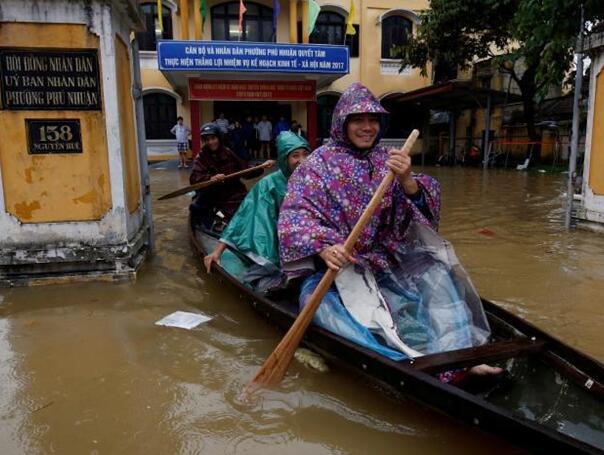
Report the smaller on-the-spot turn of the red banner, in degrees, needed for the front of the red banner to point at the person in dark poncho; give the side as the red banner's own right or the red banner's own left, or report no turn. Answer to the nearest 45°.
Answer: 0° — it already faces them

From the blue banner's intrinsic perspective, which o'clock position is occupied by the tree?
The tree is roughly at 9 o'clock from the blue banner.

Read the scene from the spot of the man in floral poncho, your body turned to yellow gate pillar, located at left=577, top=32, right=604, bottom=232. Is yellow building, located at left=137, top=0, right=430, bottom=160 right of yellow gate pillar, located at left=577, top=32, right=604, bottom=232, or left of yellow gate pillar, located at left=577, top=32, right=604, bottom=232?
left

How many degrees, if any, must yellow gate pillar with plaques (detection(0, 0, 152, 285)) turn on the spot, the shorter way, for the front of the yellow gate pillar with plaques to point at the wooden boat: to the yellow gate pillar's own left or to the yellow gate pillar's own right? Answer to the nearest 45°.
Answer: approximately 45° to the yellow gate pillar's own left

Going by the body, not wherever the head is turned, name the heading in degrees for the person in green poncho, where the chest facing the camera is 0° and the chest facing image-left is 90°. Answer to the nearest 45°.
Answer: approximately 315°

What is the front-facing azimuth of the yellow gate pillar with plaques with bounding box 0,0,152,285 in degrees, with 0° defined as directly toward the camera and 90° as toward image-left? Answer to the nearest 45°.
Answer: approximately 0°

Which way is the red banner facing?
toward the camera

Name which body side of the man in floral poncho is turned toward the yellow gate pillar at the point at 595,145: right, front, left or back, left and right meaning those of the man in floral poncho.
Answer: left

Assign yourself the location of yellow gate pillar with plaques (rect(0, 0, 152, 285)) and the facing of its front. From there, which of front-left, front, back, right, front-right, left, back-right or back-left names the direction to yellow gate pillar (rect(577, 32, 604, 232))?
left

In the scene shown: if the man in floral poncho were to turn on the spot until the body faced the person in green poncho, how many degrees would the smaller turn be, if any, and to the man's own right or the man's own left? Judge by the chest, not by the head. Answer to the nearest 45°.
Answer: approximately 180°

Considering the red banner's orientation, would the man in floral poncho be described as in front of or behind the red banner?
in front

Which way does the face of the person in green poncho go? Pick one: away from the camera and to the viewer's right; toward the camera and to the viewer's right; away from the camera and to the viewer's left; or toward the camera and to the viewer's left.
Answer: toward the camera and to the viewer's right

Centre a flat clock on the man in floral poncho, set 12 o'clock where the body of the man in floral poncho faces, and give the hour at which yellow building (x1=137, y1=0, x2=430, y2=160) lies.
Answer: The yellow building is roughly at 7 o'clock from the man in floral poncho.

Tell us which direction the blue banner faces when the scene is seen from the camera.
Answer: facing the viewer

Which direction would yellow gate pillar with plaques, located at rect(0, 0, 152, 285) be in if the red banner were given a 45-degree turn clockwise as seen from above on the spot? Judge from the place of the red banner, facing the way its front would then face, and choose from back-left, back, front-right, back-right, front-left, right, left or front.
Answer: front-left
